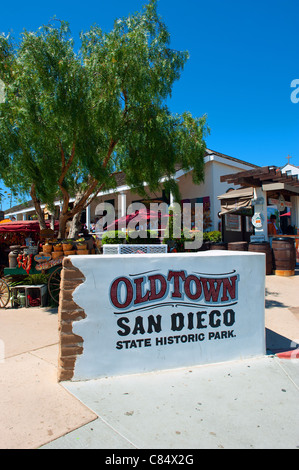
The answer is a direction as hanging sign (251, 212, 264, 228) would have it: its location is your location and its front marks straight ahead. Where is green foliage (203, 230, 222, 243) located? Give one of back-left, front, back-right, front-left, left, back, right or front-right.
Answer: back-right

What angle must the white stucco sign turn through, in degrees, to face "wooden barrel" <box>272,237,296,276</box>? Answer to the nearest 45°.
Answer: approximately 90° to its left

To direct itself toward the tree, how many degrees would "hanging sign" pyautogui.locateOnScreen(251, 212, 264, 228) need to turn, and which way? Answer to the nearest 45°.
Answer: approximately 45° to its right

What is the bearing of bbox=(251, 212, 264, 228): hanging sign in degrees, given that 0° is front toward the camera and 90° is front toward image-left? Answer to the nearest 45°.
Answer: approximately 0°

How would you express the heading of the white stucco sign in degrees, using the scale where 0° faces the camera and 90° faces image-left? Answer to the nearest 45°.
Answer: approximately 315°

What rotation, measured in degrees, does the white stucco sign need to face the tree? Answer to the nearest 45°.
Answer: approximately 180°
